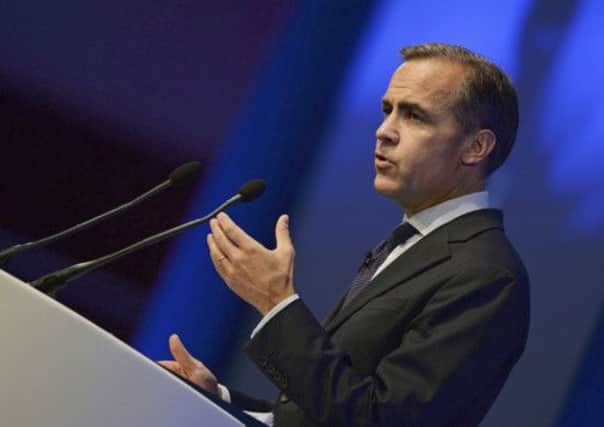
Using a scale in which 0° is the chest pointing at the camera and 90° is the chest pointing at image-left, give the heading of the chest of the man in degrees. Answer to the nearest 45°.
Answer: approximately 90°

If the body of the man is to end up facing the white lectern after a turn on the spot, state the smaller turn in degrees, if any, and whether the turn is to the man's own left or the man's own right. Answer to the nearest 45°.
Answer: approximately 45° to the man's own left
